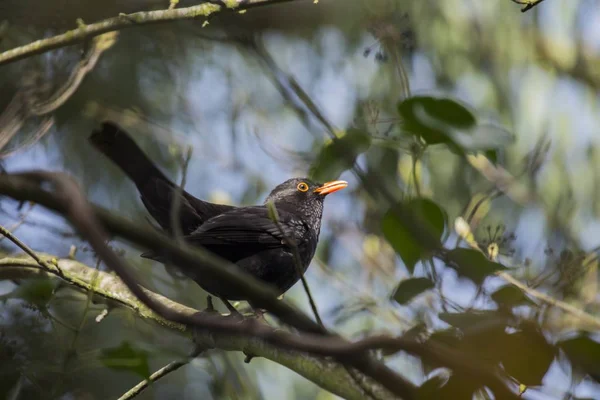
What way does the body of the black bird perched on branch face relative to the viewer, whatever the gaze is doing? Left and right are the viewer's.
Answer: facing to the right of the viewer

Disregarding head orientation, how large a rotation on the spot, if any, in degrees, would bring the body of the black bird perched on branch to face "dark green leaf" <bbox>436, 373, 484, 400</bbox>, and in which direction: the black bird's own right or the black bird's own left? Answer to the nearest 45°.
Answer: approximately 90° to the black bird's own right

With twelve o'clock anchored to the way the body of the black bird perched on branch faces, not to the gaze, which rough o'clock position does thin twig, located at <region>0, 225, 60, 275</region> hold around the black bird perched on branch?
The thin twig is roughly at 6 o'clock from the black bird perched on branch.
